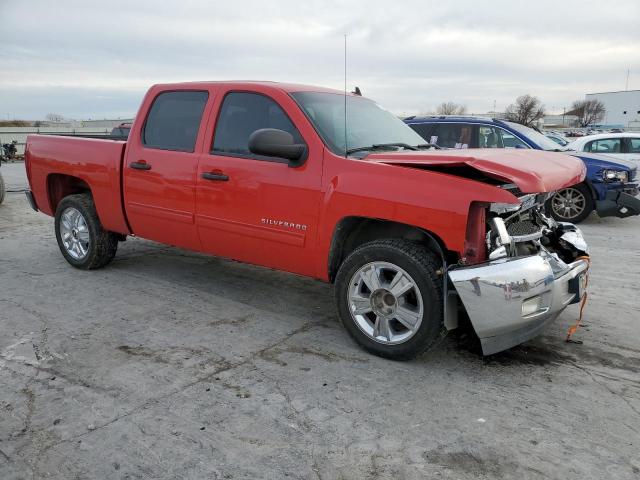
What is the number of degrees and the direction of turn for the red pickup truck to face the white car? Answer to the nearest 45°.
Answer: approximately 90° to its left

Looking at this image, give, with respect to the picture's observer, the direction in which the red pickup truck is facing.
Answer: facing the viewer and to the right of the viewer

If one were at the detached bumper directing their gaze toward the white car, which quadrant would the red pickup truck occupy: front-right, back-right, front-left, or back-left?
back-left

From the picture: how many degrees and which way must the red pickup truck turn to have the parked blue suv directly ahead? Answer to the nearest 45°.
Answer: approximately 90° to its left
